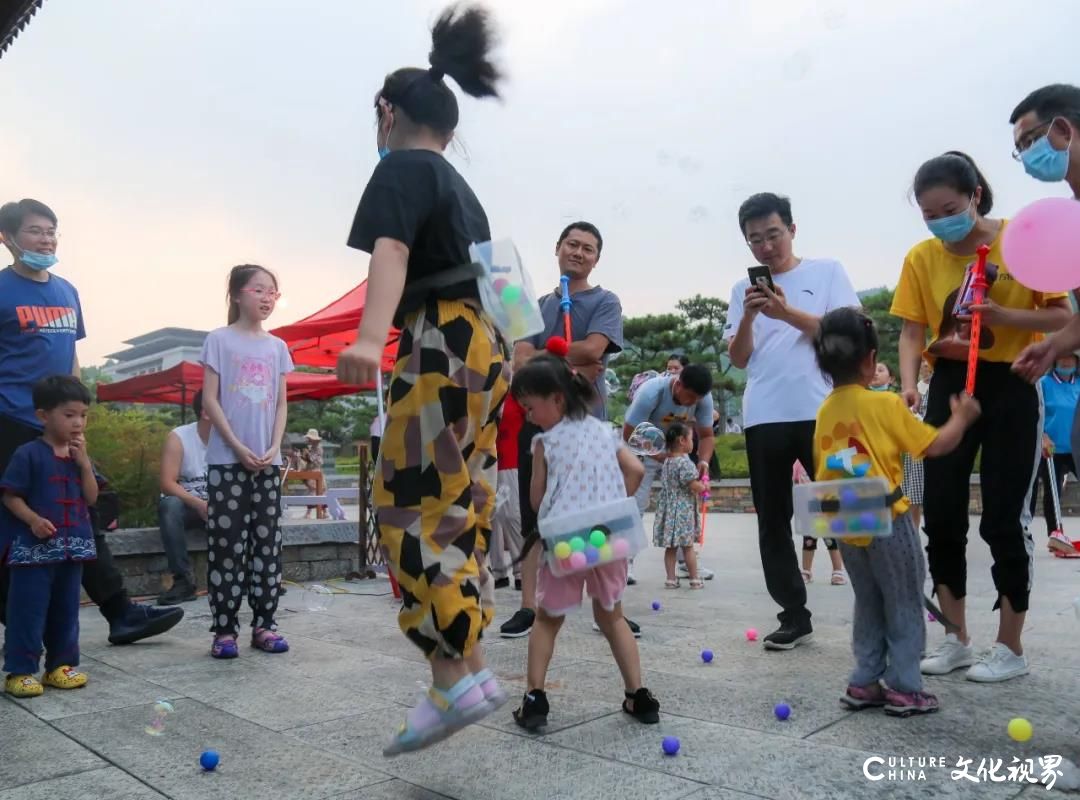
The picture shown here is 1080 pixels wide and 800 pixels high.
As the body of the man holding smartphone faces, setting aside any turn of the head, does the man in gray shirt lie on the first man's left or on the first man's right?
on the first man's right

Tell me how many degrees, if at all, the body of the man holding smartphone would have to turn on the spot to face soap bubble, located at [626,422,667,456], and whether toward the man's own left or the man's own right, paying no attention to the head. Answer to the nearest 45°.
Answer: approximately 90° to the man's own right

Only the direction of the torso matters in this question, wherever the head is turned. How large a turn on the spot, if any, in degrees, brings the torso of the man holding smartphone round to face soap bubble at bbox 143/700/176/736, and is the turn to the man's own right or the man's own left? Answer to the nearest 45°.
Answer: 0° — they already face it

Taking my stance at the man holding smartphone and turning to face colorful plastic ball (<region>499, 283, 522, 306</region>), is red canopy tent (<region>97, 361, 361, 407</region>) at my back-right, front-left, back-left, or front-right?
back-right

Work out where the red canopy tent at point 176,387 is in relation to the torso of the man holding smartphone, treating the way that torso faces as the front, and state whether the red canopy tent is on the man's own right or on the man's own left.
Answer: on the man's own right

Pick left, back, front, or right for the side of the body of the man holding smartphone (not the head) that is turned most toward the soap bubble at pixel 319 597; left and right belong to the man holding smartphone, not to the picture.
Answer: right

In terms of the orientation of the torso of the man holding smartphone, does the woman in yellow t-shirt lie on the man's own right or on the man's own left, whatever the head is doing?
on the man's own left

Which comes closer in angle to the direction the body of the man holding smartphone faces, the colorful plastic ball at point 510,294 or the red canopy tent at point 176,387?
the colorful plastic ball

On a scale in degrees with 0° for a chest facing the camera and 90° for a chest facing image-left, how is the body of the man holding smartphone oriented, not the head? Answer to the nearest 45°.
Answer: approximately 45°

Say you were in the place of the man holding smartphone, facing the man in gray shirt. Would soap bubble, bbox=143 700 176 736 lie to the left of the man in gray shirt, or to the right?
left

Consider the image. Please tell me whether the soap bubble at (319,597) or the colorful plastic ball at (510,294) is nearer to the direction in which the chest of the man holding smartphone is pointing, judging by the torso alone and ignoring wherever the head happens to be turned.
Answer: the colorful plastic ball

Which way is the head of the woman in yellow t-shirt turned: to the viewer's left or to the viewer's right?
to the viewer's left
